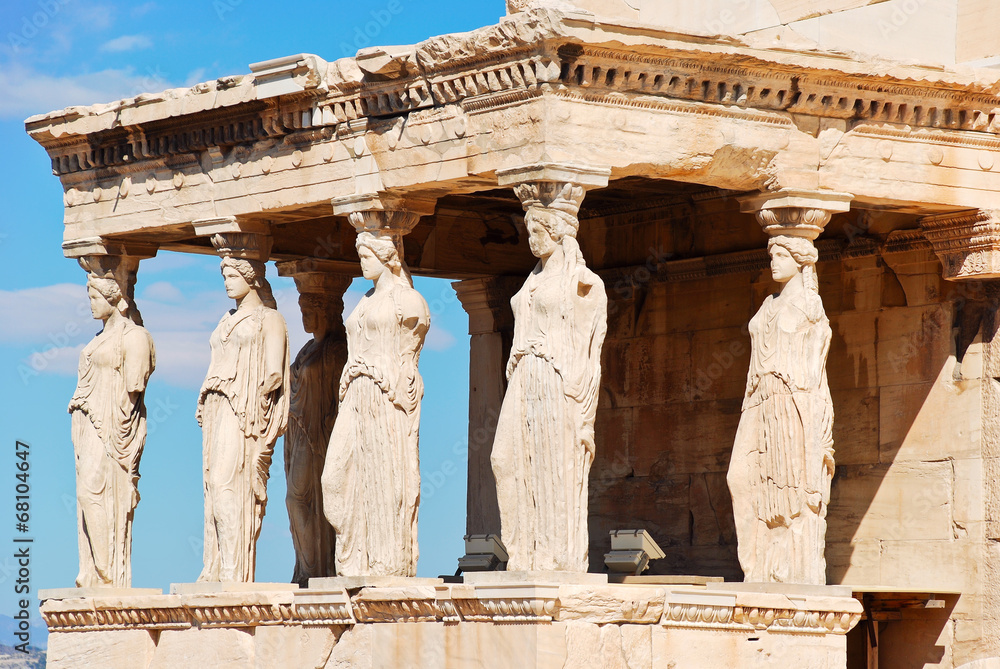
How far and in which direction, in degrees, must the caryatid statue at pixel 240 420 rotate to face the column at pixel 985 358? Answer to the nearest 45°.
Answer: approximately 135° to its left

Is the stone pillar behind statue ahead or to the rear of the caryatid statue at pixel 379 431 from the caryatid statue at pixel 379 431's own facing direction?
to the rear

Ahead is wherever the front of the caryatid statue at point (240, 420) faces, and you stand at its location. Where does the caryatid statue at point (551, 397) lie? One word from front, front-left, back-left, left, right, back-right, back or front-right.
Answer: left

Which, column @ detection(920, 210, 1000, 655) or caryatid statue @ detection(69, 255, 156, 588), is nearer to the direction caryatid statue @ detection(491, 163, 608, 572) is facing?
the caryatid statue

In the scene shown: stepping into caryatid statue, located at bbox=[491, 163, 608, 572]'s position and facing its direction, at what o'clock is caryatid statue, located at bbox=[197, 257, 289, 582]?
caryatid statue, located at bbox=[197, 257, 289, 582] is roughly at 3 o'clock from caryatid statue, located at bbox=[491, 163, 608, 572].
